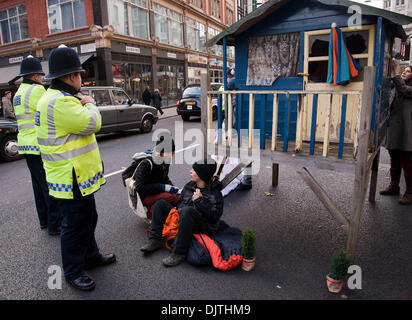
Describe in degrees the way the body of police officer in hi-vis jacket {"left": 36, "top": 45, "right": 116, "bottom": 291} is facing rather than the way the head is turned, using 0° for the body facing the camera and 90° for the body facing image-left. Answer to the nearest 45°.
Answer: approximately 270°

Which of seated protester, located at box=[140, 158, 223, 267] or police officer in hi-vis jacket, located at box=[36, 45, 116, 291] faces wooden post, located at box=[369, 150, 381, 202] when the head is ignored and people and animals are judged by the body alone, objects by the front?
the police officer in hi-vis jacket

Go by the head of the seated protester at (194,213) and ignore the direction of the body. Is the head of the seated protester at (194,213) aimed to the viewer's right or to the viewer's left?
to the viewer's left

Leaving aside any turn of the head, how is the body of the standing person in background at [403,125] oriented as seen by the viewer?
to the viewer's left

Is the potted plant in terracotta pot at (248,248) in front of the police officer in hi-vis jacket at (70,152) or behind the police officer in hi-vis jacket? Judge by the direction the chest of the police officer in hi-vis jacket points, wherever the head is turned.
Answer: in front

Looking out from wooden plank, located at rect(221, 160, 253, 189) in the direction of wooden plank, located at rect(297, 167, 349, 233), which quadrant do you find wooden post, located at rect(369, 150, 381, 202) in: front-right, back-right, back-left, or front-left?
front-left

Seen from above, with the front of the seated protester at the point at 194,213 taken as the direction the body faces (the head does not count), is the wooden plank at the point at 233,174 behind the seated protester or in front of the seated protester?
behind

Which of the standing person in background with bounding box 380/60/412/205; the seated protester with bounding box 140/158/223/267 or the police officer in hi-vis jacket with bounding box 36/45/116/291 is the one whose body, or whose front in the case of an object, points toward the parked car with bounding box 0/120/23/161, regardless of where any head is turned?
the standing person in background

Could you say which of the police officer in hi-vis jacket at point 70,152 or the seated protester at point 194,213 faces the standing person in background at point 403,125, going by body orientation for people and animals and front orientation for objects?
the police officer in hi-vis jacket
